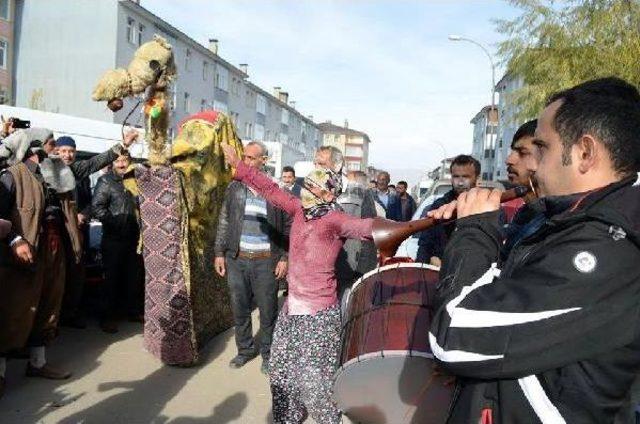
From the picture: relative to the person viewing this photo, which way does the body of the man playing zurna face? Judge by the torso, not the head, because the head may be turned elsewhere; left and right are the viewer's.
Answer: facing to the left of the viewer

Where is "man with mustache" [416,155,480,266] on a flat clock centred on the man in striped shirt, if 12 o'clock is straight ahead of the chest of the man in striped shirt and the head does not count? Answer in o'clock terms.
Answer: The man with mustache is roughly at 10 o'clock from the man in striped shirt.

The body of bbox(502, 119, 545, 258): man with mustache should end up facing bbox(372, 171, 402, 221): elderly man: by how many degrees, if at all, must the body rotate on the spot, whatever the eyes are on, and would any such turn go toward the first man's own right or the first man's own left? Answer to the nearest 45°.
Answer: approximately 90° to the first man's own right

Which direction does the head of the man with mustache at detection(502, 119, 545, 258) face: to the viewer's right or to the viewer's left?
to the viewer's left

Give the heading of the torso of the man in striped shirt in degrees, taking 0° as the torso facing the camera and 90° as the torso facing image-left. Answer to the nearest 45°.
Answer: approximately 0°

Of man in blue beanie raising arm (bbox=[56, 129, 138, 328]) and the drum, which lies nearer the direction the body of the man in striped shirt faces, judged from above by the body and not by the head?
the drum

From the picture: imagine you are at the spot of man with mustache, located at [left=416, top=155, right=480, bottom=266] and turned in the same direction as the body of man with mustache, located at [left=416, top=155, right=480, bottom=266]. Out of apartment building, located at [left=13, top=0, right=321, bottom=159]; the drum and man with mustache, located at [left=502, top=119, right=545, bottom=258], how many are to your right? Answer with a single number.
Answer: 1

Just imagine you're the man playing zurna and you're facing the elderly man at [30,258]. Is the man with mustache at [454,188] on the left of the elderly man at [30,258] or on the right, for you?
right
